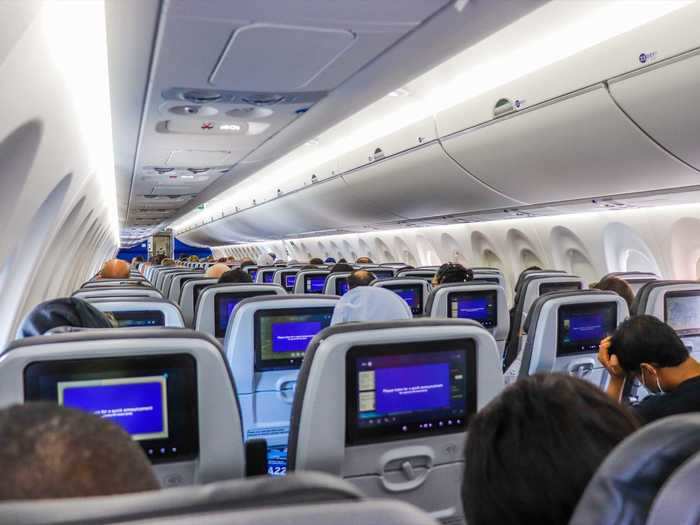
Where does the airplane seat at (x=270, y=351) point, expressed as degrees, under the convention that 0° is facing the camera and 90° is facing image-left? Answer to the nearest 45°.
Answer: approximately 180°

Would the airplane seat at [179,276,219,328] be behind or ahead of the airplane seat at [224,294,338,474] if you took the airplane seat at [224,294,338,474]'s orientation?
ahead
